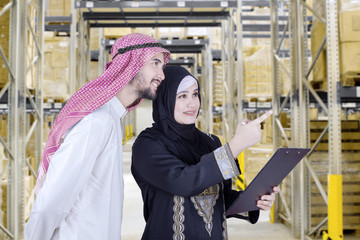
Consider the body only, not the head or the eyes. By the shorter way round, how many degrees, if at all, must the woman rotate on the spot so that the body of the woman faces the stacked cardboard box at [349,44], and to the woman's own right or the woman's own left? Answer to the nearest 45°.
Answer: approximately 90° to the woman's own left

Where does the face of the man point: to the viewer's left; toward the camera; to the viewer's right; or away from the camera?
to the viewer's right

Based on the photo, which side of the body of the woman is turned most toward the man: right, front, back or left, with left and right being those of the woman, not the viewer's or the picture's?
right

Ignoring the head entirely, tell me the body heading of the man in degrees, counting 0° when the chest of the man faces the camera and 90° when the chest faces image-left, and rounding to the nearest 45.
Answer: approximately 270°

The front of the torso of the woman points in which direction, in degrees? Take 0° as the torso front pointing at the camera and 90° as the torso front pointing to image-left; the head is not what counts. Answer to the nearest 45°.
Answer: approximately 315°

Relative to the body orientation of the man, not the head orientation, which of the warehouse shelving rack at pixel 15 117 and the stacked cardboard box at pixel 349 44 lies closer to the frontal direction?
the stacked cardboard box
